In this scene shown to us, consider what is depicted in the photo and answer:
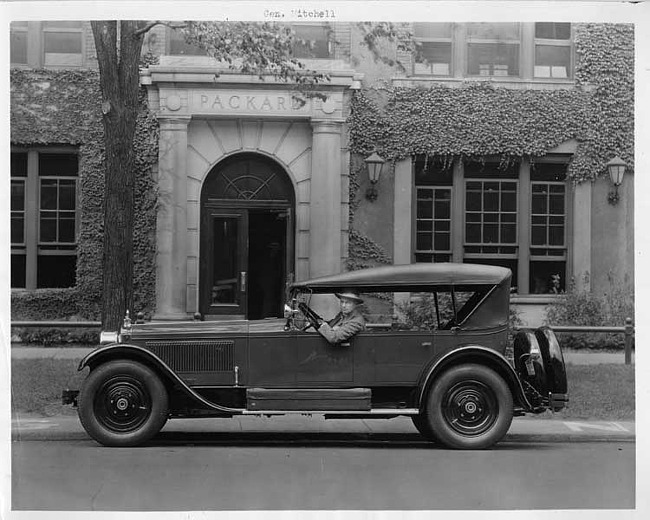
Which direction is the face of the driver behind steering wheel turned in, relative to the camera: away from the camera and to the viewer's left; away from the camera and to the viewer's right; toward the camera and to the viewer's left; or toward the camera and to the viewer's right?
toward the camera and to the viewer's left

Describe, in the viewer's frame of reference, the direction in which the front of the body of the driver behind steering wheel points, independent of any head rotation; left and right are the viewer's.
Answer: facing the viewer and to the left of the viewer

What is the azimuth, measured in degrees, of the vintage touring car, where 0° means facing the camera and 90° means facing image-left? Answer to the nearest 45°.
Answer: approximately 90°

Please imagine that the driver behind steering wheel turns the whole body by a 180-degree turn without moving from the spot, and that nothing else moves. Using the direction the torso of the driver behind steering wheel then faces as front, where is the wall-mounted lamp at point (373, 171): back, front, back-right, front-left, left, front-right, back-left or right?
front-left

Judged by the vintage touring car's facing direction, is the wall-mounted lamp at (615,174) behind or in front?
behind

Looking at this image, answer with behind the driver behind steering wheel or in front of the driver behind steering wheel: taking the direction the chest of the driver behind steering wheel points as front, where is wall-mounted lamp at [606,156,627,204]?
behind
